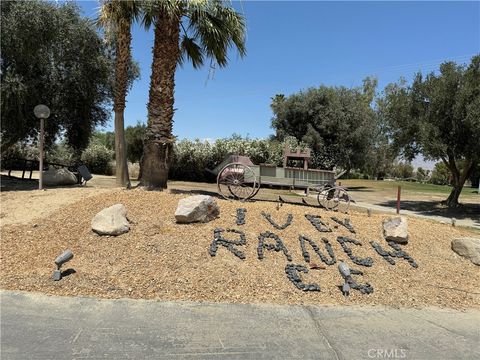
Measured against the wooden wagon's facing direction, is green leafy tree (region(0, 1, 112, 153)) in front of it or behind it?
behind

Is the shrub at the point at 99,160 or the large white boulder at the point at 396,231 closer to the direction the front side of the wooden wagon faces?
the large white boulder

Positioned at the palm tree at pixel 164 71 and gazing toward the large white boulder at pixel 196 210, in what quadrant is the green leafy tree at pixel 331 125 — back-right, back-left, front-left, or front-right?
back-left

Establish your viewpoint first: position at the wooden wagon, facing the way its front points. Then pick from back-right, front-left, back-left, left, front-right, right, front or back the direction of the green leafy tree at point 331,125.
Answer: left

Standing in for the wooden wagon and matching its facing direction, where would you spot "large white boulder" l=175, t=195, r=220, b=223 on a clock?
The large white boulder is roughly at 4 o'clock from the wooden wagon.

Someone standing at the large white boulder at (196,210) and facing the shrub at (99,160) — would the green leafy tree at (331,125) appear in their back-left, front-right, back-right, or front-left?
front-right

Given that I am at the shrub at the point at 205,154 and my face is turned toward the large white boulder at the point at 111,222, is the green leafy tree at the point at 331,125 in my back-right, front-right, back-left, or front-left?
back-left

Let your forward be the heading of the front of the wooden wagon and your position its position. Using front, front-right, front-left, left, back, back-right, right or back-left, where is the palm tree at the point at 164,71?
back

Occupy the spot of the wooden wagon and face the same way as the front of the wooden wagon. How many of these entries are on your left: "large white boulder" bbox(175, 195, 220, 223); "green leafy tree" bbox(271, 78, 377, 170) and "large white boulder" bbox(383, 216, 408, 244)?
1

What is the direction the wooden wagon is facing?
to the viewer's right

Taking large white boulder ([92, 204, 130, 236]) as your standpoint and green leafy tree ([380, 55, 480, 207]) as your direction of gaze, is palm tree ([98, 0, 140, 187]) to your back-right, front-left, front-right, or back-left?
front-left

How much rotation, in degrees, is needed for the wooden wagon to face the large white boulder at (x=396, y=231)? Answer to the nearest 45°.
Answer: approximately 45° to its right

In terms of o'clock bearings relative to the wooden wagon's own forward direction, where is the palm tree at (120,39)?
The palm tree is roughly at 6 o'clock from the wooden wagon.

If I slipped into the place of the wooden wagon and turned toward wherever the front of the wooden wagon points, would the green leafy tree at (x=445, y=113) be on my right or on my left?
on my left

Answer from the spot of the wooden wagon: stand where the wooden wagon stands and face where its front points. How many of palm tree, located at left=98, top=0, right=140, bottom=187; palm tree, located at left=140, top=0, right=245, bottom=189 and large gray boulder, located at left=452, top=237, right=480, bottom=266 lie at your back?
2
